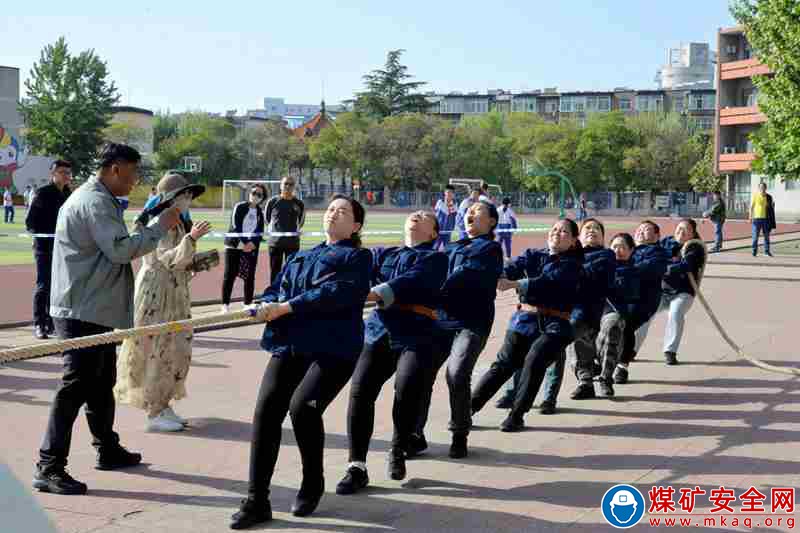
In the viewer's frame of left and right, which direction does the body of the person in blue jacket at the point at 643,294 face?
facing the viewer and to the left of the viewer

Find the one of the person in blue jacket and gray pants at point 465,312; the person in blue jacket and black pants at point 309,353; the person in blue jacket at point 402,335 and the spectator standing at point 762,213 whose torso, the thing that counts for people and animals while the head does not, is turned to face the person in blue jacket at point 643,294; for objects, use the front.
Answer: the spectator standing

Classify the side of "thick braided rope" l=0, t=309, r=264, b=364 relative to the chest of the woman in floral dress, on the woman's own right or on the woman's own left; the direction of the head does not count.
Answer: on the woman's own right

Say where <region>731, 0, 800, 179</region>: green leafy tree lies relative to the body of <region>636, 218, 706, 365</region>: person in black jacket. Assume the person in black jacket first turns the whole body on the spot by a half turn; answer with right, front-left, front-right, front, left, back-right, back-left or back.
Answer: front-left

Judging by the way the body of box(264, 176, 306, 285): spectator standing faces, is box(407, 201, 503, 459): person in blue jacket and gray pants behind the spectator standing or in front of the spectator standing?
in front

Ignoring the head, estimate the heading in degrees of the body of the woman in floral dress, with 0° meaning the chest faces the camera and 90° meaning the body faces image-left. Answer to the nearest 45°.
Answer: approximately 270°

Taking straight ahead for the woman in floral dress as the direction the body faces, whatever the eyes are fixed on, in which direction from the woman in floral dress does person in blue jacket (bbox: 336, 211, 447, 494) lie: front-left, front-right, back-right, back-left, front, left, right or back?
front-right

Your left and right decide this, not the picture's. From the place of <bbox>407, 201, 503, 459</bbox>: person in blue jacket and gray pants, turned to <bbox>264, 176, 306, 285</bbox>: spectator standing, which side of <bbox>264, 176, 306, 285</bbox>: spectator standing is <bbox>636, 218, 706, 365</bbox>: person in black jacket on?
right

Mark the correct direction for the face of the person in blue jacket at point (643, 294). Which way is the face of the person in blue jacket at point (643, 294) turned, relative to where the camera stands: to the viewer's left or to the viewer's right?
to the viewer's left

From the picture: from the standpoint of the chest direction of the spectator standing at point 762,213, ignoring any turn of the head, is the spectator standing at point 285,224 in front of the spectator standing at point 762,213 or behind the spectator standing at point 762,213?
in front

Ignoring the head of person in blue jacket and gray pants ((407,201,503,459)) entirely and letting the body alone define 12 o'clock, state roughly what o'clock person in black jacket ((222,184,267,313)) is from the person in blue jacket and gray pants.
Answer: The person in black jacket is roughly at 4 o'clock from the person in blue jacket and gray pants.

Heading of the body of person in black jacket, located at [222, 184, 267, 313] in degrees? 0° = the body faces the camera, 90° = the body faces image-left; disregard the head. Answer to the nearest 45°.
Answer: approximately 0°

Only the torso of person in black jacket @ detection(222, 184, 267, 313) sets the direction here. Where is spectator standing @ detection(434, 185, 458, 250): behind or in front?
behind

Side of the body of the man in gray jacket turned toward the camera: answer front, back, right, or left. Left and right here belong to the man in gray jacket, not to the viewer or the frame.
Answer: right

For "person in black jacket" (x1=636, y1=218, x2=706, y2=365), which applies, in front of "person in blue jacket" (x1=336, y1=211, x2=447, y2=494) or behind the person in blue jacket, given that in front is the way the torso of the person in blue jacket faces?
behind

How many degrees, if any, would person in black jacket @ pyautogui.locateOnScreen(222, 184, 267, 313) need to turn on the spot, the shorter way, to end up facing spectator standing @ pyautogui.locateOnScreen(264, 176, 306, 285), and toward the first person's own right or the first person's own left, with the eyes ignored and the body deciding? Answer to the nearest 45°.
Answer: approximately 135° to the first person's own left

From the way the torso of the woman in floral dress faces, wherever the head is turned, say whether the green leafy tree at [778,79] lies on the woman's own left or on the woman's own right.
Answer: on the woman's own left
